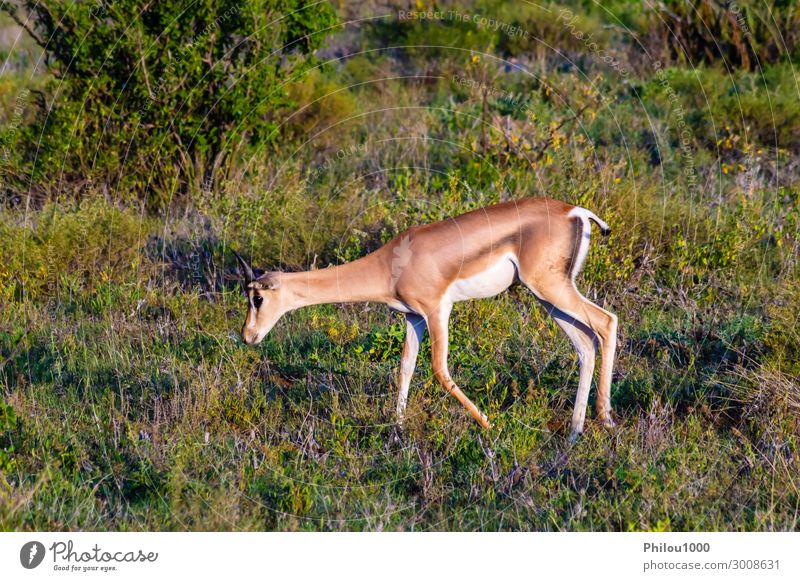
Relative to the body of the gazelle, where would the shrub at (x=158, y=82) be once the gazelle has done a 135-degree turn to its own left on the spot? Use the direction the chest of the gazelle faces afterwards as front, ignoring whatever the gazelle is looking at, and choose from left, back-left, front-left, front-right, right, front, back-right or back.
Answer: back

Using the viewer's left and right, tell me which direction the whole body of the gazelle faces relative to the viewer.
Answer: facing to the left of the viewer
